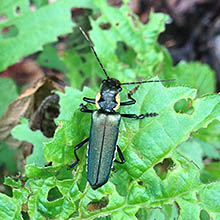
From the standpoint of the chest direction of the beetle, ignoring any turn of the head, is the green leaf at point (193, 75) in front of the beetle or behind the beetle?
in front

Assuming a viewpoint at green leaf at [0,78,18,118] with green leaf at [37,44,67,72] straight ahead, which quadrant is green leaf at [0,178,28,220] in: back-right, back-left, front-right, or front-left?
back-right

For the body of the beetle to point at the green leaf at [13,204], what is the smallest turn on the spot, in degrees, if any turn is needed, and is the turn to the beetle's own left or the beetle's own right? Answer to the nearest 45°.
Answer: approximately 90° to the beetle's own left

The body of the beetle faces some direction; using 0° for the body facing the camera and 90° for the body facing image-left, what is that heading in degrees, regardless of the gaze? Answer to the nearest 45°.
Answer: approximately 180°

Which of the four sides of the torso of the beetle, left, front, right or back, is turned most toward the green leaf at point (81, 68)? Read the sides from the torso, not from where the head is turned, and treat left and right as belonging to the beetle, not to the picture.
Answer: front

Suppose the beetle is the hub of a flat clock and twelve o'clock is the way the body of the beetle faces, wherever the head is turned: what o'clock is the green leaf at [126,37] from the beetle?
The green leaf is roughly at 1 o'clock from the beetle.
